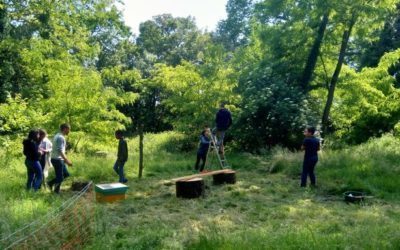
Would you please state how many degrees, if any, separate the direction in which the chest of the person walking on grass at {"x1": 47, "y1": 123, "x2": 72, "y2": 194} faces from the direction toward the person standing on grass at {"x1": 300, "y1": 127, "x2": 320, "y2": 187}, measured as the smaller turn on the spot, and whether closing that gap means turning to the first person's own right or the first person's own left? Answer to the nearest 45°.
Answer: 0° — they already face them

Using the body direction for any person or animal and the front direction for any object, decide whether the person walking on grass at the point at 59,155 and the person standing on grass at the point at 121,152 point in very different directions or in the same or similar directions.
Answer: very different directions

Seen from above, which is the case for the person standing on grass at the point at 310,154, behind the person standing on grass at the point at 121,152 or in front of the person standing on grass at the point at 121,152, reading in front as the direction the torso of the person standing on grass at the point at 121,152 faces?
behind

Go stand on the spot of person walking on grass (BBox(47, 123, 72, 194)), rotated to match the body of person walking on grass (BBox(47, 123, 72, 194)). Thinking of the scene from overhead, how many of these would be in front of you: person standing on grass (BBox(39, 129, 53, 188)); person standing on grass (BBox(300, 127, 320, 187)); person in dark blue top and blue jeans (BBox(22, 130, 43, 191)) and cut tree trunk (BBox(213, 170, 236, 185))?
2

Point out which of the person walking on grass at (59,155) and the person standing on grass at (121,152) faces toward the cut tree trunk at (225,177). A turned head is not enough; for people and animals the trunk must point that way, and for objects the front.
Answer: the person walking on grass at (59,155)

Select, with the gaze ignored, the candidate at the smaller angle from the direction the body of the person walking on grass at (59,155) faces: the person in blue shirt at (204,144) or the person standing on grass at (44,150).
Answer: the person in blue shirt

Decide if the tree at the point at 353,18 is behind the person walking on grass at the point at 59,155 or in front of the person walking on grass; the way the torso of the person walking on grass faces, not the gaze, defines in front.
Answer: in front

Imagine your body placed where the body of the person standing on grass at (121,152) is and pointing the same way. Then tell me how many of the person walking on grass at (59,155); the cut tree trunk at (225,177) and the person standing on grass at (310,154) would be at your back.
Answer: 2

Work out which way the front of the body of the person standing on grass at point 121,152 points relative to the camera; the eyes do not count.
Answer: to the viewer's left

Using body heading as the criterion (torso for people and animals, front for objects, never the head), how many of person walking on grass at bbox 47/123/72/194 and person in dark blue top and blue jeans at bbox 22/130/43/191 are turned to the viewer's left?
0

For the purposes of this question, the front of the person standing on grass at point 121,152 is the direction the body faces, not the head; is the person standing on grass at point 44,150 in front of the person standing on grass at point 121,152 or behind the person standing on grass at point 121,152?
in front

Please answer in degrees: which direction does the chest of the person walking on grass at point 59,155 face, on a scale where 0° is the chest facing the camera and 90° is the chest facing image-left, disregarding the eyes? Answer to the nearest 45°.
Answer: approximately 270°

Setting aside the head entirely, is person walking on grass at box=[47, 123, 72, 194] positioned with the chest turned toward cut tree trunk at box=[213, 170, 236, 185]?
yes

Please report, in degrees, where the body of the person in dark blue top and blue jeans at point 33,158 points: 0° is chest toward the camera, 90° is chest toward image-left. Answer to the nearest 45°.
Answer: approximately 225°
